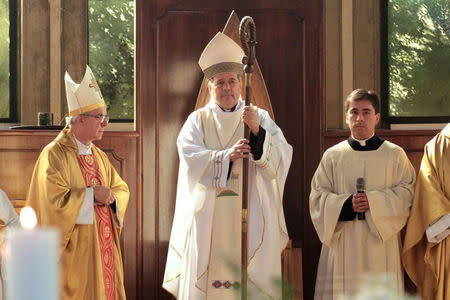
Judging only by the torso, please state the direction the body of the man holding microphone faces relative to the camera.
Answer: toward the camera

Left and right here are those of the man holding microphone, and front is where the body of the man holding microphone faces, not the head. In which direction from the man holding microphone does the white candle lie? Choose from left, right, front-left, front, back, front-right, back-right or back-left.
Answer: front

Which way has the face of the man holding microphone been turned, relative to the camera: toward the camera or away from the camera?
toward the camera
